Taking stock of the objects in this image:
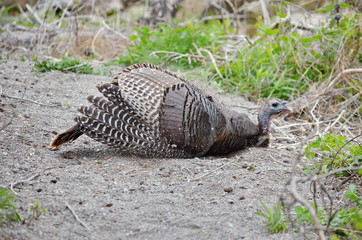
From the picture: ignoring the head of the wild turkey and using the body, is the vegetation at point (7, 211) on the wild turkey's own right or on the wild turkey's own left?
on the wild turkey's own right

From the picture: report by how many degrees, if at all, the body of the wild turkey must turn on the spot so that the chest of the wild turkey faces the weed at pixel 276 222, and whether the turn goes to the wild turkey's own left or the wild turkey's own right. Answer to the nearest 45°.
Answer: approximately 45° to the wild turkey's own right

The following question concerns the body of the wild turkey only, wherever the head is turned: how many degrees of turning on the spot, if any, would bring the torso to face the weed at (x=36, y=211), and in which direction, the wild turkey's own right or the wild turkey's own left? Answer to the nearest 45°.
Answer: approximately 90° to the wild turkey's own right

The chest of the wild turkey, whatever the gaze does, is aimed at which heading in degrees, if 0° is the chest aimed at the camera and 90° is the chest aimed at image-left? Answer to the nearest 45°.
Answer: approximately 270°
